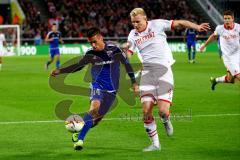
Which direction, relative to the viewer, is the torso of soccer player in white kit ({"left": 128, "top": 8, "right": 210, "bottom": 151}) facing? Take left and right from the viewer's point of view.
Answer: facing the viewer and to the left of the viewer

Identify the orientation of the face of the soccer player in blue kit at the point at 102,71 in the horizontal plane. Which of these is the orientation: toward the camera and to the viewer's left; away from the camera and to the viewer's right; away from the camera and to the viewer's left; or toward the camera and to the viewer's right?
toward the camera and to the viewer's left

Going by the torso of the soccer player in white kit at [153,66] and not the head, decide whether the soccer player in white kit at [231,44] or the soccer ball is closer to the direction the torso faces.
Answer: the soccer ball

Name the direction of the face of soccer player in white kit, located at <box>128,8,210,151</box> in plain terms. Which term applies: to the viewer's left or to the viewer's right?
to the viewer's left

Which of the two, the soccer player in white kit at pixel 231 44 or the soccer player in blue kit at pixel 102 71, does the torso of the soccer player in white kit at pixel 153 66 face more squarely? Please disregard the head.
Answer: the soccer player in blue kit

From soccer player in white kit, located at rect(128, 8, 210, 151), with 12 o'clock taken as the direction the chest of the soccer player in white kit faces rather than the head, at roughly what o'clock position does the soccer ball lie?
The soccer ball is roughly at 1 o'clock from the soccer player in white kit.

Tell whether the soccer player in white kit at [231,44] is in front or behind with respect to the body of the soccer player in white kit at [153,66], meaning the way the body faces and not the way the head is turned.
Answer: behind
